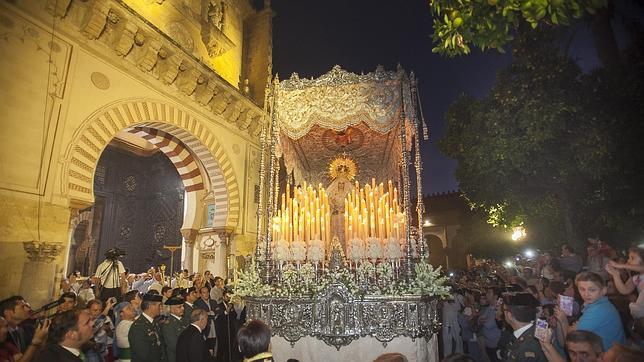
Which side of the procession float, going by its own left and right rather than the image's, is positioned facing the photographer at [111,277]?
right

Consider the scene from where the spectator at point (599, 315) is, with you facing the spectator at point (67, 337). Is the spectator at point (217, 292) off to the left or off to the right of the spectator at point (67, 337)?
right

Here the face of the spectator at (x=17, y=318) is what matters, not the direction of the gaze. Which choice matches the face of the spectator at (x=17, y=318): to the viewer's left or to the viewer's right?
to the viewer's right

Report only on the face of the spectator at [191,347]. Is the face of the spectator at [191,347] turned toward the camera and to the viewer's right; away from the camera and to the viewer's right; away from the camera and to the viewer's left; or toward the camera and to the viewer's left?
away from the camera and to the viewer's right

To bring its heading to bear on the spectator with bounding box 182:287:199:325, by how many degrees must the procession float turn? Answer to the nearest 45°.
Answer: approximately 90° to its right

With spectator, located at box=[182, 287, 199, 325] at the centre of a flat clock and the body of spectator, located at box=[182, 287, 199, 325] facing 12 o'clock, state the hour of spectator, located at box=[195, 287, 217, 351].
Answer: spectator, located at box=[195, 287, 217, 351] is roughly at 10 o'clock from spectator, located at box=[182, 287, 199, 325].
